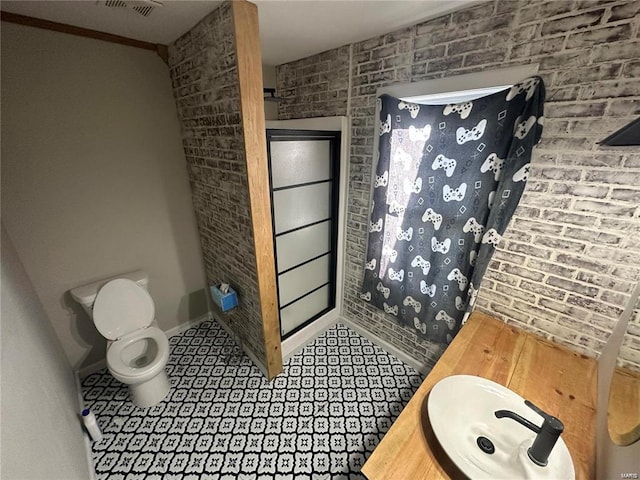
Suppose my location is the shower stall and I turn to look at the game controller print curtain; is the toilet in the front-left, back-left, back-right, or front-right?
back-right

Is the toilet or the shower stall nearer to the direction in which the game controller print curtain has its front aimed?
the toilet

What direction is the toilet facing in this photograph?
toward the camera

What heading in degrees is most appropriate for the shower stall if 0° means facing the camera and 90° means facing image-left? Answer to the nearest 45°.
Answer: approximately 315°

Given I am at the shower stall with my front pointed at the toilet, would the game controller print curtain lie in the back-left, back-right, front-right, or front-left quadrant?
back-left

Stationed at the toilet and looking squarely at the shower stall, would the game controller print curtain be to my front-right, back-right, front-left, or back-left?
front-right

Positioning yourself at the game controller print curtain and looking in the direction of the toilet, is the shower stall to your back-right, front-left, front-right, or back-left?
front-right

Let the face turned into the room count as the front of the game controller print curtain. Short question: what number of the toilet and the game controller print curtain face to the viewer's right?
0

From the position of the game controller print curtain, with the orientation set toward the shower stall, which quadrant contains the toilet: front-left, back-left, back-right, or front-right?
front-left

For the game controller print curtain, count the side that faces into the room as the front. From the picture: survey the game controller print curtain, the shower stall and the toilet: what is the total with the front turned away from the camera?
0

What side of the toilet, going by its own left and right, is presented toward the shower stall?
left

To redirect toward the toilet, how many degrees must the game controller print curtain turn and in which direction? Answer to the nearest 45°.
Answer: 0° — it already faces it

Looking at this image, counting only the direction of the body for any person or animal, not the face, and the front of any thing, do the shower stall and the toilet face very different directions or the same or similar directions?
same or similar directions

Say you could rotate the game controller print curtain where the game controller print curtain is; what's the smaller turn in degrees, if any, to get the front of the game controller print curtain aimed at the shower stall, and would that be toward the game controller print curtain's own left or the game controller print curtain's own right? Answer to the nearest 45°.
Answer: approximately 45° to the game controller print curtain's own right
